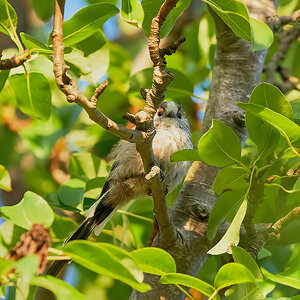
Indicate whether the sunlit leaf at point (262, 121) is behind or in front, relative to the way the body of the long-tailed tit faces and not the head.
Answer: in front

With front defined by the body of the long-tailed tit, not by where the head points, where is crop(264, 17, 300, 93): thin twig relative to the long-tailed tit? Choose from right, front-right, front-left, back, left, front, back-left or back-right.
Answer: left

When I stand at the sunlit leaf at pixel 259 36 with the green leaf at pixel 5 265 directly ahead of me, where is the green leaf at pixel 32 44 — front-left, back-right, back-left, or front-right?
front-right

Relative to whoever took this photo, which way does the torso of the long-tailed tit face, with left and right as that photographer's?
facing the viewer and to the right of the viewer

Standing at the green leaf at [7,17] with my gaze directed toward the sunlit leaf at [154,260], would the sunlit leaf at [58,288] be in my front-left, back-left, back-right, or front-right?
front-right
